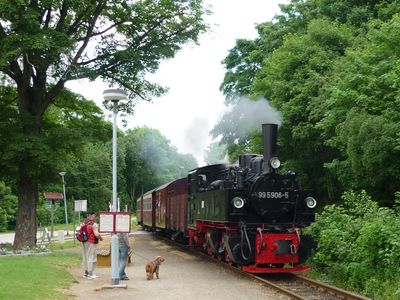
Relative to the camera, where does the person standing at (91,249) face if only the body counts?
to the viewer's right

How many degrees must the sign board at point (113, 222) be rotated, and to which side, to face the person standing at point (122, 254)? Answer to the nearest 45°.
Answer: approximately 180°

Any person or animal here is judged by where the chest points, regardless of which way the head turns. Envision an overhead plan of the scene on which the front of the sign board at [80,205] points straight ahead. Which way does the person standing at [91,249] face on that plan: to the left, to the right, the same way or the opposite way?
to the left

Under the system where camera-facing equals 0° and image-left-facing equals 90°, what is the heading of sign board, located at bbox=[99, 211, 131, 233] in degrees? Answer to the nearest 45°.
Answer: approximately 0°

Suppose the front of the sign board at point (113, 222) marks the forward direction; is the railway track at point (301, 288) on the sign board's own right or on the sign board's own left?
on the sign board's own left

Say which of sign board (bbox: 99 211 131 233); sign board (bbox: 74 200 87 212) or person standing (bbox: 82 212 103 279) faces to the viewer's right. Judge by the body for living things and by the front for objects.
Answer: the person standing

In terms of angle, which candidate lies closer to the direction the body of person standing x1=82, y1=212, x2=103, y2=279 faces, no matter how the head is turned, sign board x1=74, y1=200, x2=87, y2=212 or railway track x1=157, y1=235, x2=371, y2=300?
the railway track

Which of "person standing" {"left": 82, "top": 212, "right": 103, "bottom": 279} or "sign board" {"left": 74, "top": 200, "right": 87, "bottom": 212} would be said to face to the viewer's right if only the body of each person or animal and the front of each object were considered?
the person standing

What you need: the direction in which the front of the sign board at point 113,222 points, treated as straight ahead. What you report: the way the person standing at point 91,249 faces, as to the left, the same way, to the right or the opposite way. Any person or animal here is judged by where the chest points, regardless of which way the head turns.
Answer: to the left

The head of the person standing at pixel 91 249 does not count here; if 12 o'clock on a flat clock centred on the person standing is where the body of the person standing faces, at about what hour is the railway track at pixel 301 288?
The railway track is roughly at 1 o'clock from the person standing.
